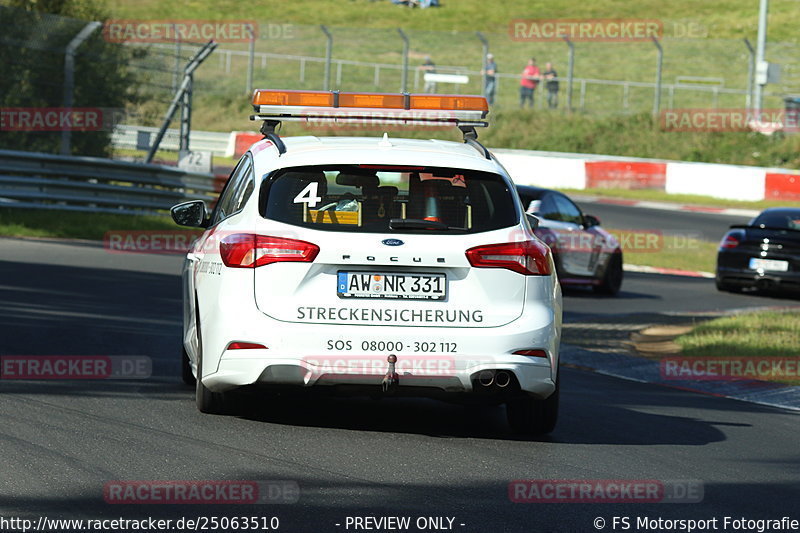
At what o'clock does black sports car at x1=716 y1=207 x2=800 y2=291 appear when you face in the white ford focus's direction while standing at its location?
The black sports car is roughly at 1 o'clock from the white ford focus.

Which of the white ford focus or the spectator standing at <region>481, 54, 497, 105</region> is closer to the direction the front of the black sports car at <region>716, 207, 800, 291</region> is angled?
the spectator standing

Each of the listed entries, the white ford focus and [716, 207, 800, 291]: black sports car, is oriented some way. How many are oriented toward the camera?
0

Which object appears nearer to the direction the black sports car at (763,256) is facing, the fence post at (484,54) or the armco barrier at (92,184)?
the fence post

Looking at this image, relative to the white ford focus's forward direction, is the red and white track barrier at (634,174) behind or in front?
in front

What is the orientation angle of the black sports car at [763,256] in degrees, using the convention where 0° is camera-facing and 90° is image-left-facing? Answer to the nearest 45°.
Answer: approximately 225°

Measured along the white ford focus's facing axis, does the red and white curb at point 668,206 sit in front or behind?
in front

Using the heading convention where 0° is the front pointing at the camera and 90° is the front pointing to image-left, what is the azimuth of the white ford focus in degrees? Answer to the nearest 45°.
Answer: approximately 180°

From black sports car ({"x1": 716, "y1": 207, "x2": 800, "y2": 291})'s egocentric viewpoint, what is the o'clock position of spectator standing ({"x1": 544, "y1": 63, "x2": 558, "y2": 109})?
The spectator standing is roughly at 10 o'clock from the black sports car.

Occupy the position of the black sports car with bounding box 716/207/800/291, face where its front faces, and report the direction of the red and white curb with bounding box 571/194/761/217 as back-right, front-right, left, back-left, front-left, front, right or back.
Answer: front-left
